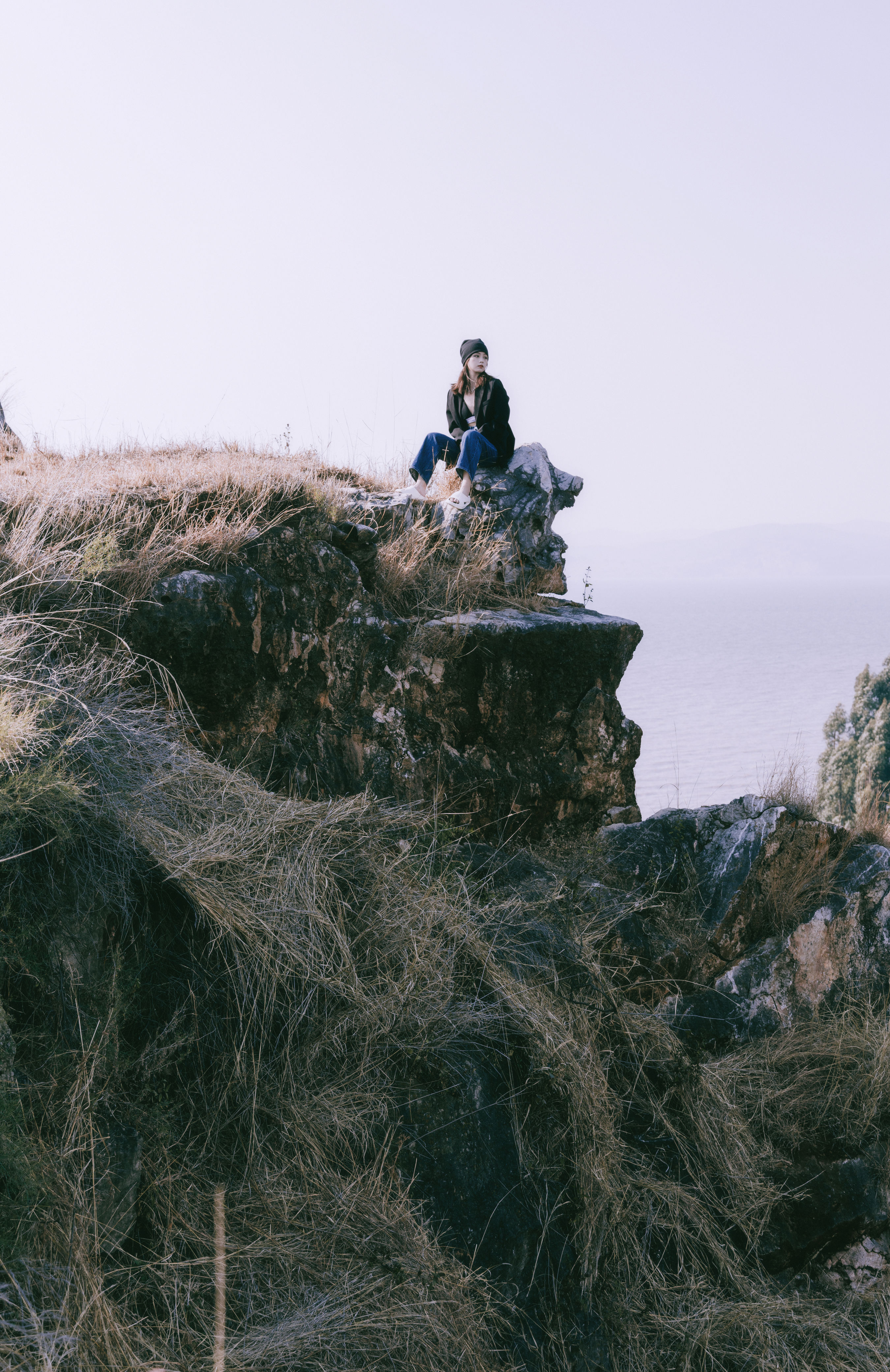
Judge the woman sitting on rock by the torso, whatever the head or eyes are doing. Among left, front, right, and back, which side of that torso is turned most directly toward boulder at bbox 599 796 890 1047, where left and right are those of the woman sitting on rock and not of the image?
left

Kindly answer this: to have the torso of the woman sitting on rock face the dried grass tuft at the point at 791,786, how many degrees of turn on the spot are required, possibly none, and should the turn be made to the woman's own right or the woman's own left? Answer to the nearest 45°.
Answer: approximately 90° to the woman's own left

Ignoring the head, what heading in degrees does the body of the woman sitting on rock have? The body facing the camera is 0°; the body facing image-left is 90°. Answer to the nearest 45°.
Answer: approximately 45°

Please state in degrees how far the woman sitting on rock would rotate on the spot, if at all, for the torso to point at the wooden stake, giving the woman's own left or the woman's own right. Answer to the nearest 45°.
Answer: approximately 45° to the woman's own left

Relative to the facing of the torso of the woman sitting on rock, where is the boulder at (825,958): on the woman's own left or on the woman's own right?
on the woman's own left

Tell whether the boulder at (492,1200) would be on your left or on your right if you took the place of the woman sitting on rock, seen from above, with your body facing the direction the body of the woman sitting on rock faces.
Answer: on your left

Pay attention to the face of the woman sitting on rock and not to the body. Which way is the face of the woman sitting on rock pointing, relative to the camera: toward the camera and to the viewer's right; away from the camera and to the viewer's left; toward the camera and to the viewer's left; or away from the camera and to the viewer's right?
toward the camera and to the viewer's right
